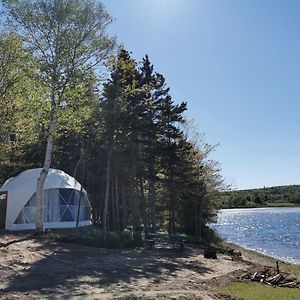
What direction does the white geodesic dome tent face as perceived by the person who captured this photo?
facing the viewer and to the right of the viewer
